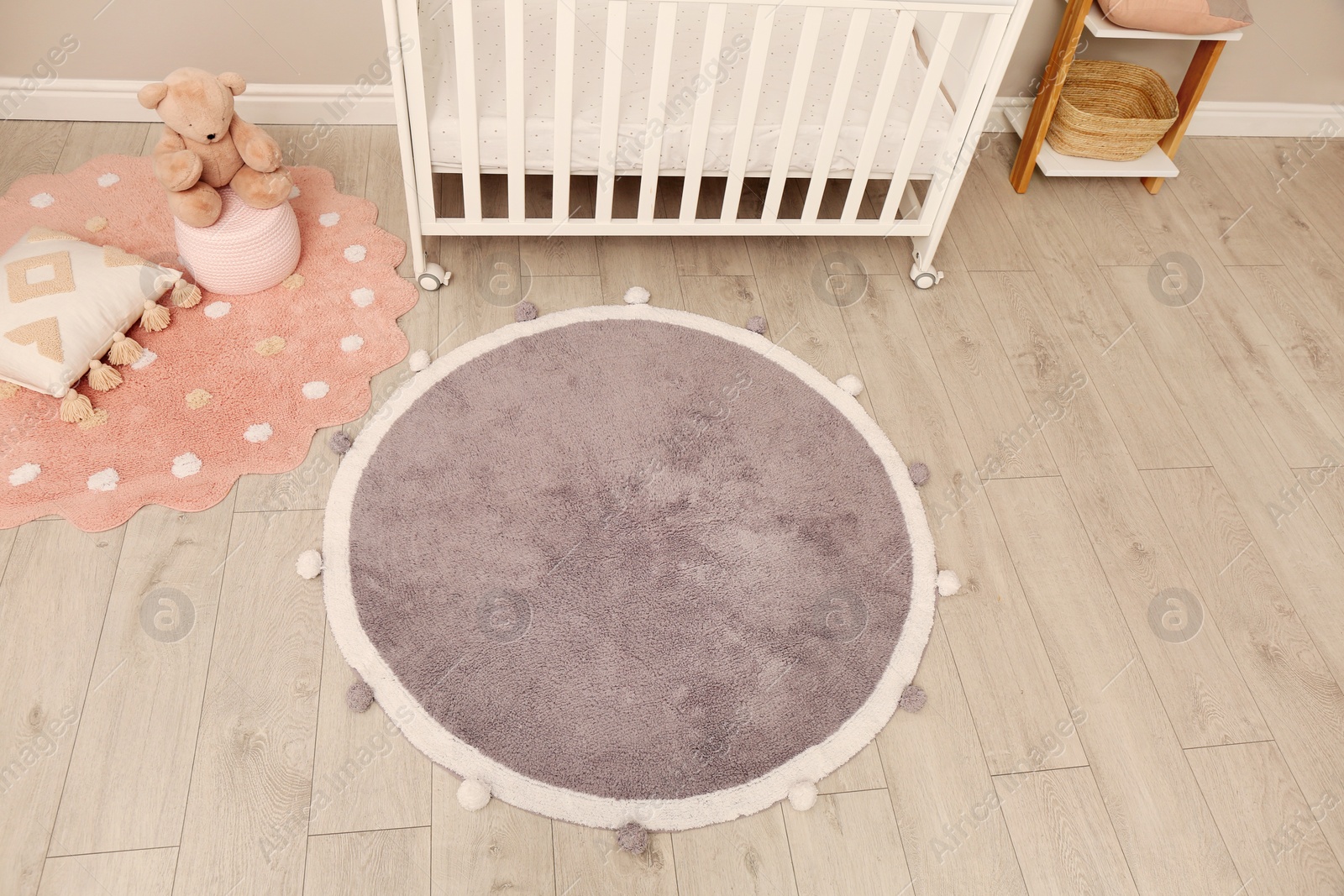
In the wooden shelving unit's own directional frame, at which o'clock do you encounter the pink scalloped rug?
The pink scalloped rug is roughly at 1 o'clock from the wooden shelving unit.

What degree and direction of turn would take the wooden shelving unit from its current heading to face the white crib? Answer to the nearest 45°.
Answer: approximately 45° to its right

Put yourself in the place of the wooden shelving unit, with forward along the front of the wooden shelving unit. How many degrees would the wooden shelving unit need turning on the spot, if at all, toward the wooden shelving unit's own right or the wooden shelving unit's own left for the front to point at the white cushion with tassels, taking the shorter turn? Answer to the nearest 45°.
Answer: approximately 45° to the wooden shelving unit's own right

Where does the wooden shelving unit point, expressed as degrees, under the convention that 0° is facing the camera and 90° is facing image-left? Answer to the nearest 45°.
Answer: approximately 0°

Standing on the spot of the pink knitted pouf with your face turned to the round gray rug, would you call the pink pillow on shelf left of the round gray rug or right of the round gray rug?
left
